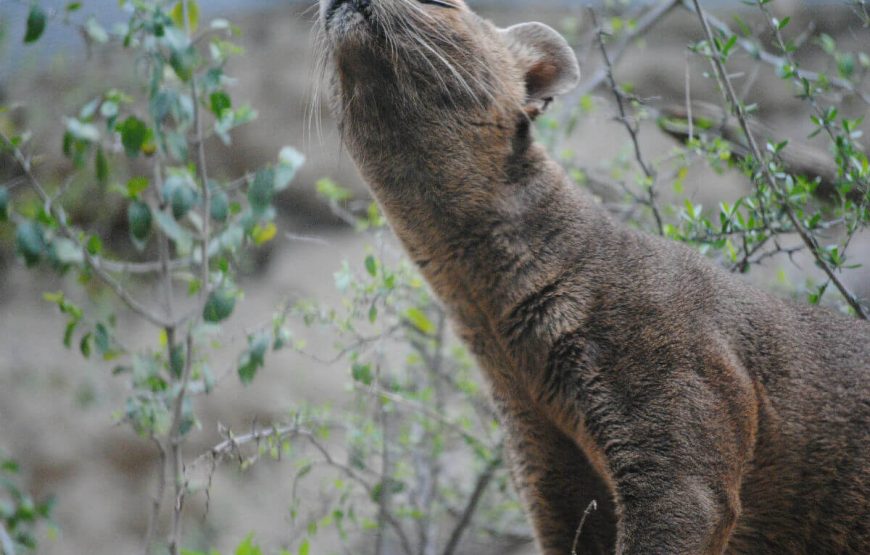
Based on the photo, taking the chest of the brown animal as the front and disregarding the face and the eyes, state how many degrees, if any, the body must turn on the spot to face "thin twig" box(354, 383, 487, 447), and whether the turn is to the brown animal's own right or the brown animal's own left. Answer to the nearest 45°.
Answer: approximately 45° to the brown animal's own right

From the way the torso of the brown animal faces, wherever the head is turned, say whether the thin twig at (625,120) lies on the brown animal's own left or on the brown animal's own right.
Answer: on the brown animal's own right

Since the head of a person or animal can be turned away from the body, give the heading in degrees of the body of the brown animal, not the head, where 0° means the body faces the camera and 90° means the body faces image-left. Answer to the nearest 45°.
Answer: approximately 90°

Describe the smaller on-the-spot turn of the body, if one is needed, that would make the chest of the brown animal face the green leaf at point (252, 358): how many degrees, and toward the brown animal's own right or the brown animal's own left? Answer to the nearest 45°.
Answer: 0° — it already faces it

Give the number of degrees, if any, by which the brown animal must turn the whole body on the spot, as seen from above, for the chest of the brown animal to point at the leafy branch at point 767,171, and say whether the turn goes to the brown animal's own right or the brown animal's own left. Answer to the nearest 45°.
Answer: approximately 135° to the brown animal's own right

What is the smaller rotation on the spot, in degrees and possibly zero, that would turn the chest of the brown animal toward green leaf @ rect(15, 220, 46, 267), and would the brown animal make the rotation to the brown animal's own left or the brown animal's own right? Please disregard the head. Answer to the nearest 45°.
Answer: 0° — it already faces it
